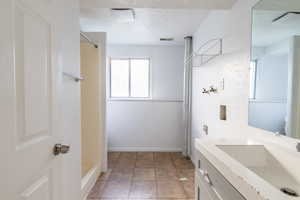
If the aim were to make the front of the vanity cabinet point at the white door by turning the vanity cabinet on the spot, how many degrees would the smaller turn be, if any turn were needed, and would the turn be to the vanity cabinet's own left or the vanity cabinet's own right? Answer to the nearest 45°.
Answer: approximately 45° to the vanity cabinet's own left

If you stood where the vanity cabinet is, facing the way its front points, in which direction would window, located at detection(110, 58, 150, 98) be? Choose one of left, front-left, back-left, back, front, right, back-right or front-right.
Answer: front-right

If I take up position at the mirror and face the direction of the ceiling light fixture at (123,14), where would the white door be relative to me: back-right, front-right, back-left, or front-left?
front-left

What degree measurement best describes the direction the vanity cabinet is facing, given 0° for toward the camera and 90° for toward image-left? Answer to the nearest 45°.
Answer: approximately 90°
